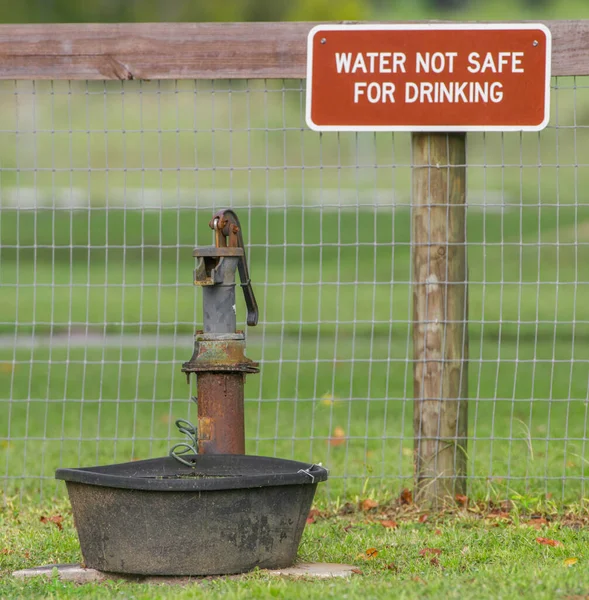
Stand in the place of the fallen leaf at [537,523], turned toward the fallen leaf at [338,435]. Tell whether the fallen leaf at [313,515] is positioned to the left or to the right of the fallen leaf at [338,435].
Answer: left

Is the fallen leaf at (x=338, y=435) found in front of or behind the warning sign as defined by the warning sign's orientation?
behind

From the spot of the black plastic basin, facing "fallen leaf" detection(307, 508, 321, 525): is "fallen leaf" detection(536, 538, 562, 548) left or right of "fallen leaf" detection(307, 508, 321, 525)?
right

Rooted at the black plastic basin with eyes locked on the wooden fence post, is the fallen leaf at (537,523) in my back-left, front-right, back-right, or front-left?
front-right

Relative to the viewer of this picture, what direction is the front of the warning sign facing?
facing the viewer
